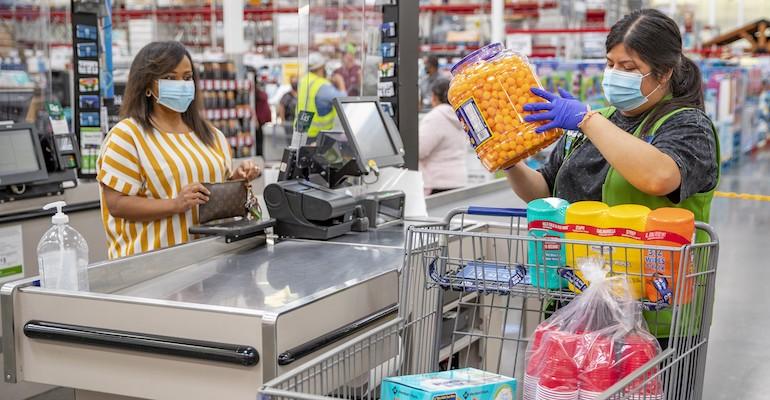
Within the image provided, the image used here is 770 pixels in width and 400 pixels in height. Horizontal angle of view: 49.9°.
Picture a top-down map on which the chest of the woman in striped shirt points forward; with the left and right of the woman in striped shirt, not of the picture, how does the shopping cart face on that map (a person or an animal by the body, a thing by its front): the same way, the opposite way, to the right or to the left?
to the right

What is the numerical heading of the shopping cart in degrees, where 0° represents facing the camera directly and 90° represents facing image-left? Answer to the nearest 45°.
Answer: approximately 45°

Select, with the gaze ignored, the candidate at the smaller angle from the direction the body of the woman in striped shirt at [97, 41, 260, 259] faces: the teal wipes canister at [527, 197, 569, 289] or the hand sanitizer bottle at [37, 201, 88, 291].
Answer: the teal wipes canister

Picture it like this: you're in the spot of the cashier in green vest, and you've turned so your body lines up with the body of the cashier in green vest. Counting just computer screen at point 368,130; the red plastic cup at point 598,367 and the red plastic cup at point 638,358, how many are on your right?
1

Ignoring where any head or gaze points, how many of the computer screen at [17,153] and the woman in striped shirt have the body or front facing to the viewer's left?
0

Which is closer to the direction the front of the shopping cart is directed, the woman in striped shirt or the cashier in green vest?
the woman in striped shirt

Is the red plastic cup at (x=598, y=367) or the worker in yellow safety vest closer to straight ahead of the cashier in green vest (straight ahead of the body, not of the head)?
the red plastic cup

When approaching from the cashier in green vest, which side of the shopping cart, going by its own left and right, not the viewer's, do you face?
back

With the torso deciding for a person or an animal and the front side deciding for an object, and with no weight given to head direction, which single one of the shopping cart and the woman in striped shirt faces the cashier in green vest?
the woman in striped shirt

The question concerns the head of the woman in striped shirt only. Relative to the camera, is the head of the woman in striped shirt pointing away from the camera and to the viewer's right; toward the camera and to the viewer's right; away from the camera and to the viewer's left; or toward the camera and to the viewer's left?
toward the camera and to the viewer's right

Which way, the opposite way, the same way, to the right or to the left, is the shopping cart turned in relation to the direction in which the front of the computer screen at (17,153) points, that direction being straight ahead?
to the right

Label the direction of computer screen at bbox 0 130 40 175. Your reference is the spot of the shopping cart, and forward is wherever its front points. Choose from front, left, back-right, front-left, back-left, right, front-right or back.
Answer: right

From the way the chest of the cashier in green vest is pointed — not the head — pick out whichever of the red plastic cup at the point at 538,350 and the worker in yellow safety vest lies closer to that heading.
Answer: the red plastic cup

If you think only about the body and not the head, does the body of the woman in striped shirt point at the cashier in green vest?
yes
